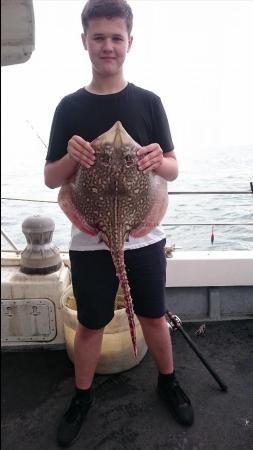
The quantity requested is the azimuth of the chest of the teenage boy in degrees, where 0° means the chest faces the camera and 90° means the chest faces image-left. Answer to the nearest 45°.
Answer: approximately 0°
